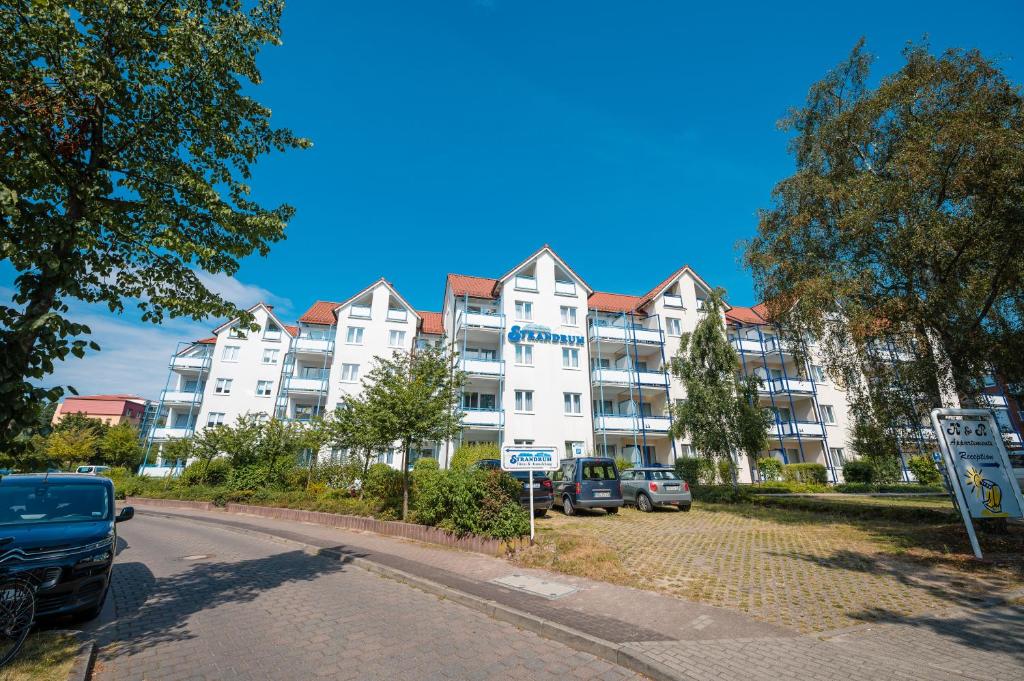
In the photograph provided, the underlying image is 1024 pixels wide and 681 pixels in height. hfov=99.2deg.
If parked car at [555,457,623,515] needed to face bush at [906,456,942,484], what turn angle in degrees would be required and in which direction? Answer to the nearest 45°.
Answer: approximately 90° to its right

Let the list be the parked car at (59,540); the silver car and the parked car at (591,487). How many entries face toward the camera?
1

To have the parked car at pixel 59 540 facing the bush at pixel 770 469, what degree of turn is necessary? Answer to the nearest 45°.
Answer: approximately 90° to its left

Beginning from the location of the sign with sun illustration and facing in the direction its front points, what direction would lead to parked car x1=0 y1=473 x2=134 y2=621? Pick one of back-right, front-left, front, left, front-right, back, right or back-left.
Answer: front-right

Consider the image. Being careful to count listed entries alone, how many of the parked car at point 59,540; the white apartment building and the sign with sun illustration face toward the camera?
3

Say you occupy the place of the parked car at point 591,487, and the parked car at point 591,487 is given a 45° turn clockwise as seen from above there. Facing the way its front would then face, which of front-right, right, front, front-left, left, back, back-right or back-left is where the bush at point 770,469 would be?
front-right

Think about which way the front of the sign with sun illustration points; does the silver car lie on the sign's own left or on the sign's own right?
on the sign's own right

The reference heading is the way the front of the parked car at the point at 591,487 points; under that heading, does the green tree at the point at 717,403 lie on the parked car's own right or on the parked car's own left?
on the parked car's own right

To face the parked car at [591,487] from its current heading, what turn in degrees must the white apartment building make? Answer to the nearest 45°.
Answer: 0° — it already faces it

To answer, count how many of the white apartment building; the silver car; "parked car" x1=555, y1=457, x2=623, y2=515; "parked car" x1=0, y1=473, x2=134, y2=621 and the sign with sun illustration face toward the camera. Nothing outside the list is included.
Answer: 3

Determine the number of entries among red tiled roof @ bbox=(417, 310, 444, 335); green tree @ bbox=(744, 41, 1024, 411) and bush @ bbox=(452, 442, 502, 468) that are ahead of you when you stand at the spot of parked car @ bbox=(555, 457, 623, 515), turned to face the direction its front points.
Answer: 2

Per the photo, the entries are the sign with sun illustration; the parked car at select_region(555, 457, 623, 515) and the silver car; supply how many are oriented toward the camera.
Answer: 1

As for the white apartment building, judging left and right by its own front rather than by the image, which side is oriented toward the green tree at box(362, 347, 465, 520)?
front

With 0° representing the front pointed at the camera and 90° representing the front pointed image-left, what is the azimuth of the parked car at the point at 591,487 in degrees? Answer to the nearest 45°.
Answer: approximately 135°

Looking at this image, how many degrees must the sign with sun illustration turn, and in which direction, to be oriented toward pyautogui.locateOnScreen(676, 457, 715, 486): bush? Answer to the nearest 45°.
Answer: approximately 135° to its right

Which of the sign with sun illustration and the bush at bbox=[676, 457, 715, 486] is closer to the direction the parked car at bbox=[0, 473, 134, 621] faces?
the sign with sun illustration

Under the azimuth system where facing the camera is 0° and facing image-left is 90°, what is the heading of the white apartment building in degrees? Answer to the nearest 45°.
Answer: approximately 0°

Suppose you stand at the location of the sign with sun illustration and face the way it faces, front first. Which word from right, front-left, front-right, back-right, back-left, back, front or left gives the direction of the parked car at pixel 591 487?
right

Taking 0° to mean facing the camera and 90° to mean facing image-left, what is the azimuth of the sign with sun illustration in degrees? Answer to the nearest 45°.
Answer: approximately 0°
